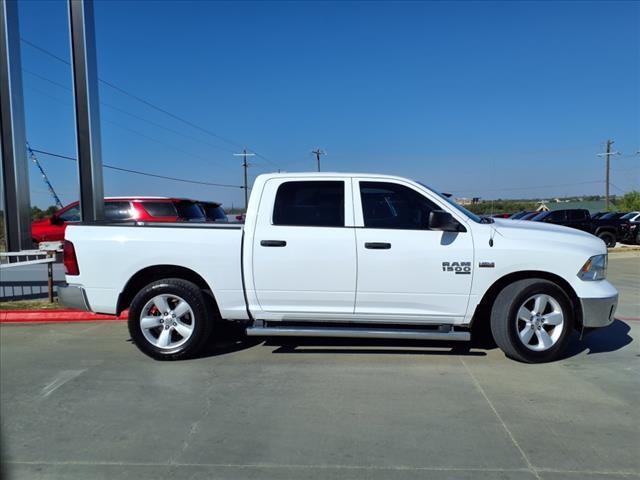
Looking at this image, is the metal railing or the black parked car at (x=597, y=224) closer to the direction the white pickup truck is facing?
the black parked car

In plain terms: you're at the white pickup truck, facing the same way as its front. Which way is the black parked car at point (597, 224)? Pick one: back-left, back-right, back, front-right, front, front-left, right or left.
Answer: front-left

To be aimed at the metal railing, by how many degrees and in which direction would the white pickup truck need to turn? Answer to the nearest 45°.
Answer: approximately 135° to its left

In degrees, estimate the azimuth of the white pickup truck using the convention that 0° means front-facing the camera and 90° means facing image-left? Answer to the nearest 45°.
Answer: approximately 270°
